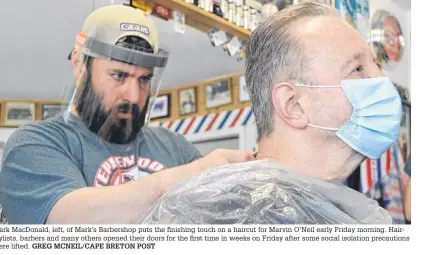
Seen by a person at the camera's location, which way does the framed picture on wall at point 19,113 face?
facing the viewer

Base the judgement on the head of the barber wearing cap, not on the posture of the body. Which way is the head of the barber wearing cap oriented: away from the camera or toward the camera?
toward the camera
